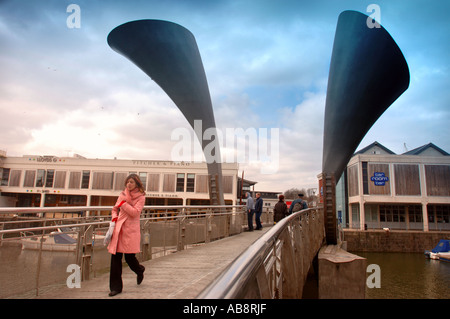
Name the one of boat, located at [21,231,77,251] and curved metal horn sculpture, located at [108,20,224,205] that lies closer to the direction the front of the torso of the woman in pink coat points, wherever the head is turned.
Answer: the boat

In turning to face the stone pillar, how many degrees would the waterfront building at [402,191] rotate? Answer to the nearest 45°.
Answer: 0° — it already faces it

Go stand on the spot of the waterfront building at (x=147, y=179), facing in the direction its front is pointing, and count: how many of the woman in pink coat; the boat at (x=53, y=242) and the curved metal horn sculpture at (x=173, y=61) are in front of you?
3

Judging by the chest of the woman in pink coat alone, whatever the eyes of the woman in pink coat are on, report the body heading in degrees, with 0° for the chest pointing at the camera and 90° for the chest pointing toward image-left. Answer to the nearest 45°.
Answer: approximately 45°

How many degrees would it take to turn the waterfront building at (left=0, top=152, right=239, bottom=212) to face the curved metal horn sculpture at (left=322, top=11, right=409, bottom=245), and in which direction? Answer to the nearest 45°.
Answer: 0° — it already faces it

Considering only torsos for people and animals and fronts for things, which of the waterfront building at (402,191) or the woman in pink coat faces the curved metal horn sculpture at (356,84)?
the waterfront building

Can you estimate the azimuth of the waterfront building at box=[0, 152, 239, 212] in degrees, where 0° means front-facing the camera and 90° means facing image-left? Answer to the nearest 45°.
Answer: approximately 0°

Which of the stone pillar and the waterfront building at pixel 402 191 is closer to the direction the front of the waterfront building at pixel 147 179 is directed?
the stone pillar

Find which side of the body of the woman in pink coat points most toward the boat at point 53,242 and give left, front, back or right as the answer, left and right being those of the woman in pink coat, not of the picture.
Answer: right

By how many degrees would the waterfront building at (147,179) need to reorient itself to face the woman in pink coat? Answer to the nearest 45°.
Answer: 0° — it already faces them

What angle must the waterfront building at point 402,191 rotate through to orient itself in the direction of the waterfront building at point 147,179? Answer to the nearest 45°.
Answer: approximately 90° to its right

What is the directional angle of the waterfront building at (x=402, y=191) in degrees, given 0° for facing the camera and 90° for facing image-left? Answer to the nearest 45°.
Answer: approximately 0°
